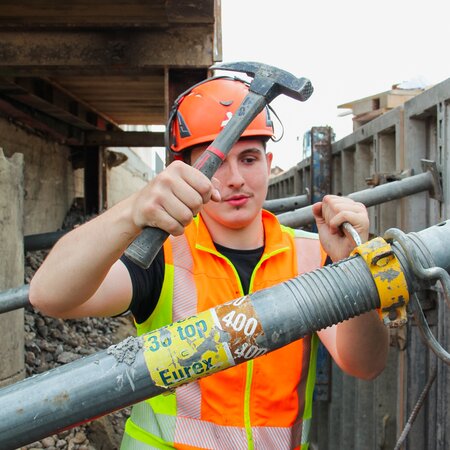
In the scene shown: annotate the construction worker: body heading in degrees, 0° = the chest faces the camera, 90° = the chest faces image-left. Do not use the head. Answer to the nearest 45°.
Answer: approximately 0°

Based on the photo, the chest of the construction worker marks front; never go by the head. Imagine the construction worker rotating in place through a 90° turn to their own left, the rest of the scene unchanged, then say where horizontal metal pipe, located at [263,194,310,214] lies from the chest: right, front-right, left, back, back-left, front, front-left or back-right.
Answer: left

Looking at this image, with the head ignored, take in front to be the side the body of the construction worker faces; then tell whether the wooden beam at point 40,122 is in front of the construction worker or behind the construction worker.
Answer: behind

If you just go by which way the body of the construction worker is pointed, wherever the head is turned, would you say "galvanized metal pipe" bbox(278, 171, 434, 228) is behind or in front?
behind

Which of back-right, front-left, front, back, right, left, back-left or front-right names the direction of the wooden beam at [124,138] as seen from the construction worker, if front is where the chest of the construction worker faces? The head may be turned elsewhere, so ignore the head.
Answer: back

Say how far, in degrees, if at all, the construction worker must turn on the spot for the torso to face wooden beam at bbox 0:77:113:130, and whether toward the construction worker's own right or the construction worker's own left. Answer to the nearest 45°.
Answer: approximately 180°

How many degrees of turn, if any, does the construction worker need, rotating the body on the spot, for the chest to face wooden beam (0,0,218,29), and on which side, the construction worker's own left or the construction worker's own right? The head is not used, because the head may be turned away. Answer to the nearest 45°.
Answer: approximately 180°
